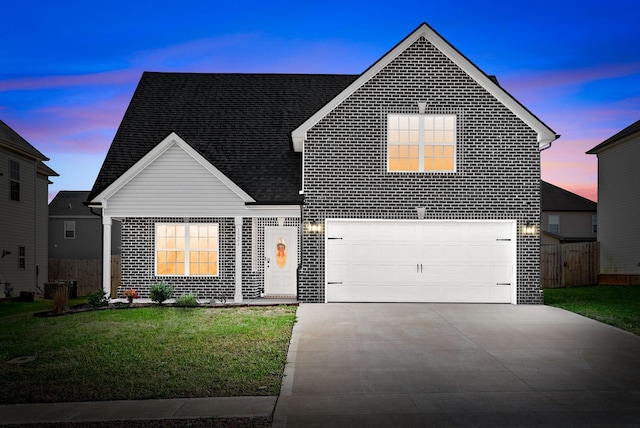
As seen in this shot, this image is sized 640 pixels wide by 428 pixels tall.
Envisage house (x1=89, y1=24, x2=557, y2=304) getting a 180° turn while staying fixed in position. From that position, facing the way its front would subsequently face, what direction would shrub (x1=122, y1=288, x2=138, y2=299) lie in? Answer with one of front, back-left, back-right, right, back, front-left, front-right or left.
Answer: left

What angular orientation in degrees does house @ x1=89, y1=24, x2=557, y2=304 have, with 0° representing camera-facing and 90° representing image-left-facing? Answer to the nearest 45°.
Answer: approximately 0°

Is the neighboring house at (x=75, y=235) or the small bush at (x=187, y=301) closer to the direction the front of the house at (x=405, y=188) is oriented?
the small bush

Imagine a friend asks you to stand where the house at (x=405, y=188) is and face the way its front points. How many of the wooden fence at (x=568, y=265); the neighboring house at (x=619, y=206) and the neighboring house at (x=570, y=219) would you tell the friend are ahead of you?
0

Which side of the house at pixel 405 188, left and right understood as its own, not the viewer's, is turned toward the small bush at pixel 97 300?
right

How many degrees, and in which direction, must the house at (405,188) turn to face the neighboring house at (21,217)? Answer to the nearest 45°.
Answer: approximately 135° to its right

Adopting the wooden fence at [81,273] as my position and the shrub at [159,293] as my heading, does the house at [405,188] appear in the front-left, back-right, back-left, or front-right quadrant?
front-left

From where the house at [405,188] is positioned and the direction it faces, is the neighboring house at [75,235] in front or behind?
behind

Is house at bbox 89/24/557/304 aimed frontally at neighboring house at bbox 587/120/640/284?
no

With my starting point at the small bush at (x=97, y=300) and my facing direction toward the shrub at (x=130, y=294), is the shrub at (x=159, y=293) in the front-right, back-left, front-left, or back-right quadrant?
front-right
